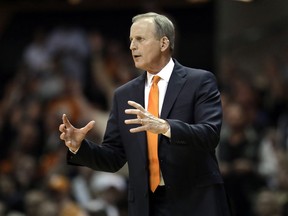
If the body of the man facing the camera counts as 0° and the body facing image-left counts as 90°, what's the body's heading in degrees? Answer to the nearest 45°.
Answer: approximately 45°
